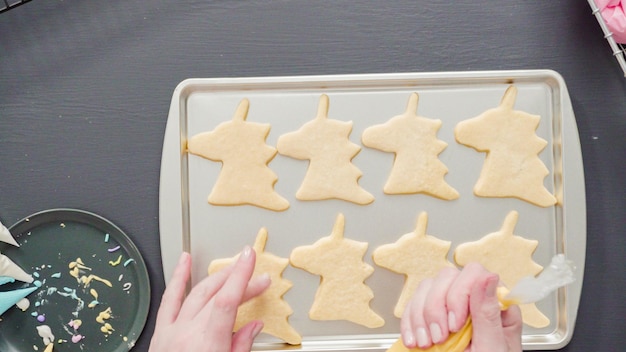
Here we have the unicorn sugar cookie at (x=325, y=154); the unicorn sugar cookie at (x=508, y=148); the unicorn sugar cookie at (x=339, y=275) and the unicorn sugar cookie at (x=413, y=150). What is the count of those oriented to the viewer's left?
4

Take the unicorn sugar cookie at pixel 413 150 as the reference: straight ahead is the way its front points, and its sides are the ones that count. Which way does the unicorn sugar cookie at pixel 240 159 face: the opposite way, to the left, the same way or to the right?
the same way

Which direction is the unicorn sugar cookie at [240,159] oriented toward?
to the viewer's left

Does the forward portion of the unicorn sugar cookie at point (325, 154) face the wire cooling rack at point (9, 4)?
yes

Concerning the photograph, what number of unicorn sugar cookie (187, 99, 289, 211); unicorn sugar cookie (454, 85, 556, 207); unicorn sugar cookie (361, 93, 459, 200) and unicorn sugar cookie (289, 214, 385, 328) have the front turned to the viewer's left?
4

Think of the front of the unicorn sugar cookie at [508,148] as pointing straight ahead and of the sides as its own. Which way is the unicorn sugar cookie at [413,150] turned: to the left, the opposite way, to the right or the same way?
the same way

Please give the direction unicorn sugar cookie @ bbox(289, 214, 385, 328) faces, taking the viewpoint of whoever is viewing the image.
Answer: facing to the left of the viewer

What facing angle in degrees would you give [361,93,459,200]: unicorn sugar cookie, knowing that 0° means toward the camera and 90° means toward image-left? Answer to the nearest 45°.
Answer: approximately 90°

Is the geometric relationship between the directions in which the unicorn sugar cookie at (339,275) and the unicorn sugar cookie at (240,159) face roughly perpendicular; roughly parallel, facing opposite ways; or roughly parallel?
roughly parallel

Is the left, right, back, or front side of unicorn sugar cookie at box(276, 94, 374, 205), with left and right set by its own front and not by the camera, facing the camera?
left

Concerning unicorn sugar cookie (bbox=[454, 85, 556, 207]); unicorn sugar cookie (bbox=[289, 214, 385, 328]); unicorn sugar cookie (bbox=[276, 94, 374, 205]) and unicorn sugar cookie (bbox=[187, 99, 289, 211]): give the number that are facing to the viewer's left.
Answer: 4

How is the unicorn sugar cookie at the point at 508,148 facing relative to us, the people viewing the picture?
facing to the left of the viewer

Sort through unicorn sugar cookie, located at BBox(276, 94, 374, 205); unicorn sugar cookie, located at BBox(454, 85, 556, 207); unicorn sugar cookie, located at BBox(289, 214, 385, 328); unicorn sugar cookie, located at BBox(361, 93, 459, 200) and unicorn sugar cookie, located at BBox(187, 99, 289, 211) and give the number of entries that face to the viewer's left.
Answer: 5

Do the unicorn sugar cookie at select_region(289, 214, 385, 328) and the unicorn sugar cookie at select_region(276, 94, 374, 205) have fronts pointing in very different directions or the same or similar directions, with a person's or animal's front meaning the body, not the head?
same or similar directions
